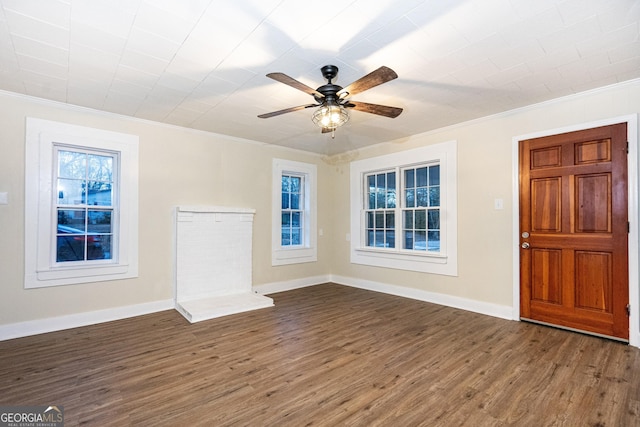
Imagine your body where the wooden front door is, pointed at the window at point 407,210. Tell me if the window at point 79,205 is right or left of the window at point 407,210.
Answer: left

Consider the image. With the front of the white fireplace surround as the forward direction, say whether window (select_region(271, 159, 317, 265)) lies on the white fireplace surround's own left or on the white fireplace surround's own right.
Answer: on the white fireplace surround's own left

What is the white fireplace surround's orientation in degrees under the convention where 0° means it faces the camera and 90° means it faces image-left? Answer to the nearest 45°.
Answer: approximately 315°

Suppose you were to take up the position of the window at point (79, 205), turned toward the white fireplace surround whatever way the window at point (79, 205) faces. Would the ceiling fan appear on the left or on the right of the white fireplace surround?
right

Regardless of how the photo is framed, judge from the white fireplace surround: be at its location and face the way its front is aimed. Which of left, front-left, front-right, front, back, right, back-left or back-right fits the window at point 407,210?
front-left

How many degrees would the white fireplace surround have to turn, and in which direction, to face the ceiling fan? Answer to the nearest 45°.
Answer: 0° — it already faces it

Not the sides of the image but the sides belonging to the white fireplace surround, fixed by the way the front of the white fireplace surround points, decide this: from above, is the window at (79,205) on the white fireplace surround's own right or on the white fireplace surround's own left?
on the white fireplace surround's own right

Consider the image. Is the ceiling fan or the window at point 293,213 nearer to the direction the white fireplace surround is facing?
the ceiling fan

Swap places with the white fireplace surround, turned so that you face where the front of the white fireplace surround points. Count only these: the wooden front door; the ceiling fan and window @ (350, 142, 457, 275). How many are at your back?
0

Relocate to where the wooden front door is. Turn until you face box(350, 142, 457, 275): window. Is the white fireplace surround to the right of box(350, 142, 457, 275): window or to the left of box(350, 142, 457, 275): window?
left

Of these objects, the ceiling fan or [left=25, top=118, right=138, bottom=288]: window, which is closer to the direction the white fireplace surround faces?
the ceiling fan

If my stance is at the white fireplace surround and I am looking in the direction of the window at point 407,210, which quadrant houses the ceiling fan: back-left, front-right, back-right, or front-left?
front-right

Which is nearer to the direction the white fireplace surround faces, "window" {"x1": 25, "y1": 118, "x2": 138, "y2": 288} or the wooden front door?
the wooden front door

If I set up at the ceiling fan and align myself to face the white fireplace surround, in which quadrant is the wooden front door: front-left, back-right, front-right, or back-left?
back-right
